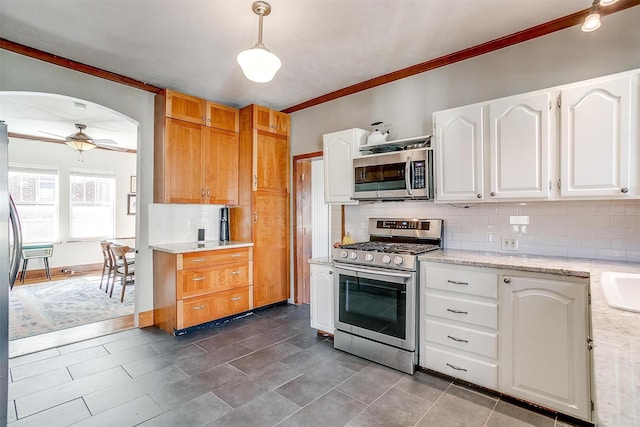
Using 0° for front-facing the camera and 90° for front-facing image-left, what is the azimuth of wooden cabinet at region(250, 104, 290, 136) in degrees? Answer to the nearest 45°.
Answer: approximately 315°

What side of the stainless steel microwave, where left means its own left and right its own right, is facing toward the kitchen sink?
left

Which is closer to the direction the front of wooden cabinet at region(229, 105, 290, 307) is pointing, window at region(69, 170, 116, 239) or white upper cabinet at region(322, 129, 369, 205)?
the white upper cabinet

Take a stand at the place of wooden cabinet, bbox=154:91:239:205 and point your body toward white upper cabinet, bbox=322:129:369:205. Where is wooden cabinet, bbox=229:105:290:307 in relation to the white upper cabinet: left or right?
left

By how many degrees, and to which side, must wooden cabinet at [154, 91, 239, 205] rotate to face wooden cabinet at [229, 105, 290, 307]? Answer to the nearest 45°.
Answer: approximately 45° to its left

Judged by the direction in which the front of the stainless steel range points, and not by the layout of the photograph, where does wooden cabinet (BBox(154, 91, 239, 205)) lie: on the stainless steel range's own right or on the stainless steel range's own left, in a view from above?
on the stainless steel range's own right

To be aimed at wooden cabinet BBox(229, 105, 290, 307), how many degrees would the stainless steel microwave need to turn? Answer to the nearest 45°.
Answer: approximately 90° to its right
